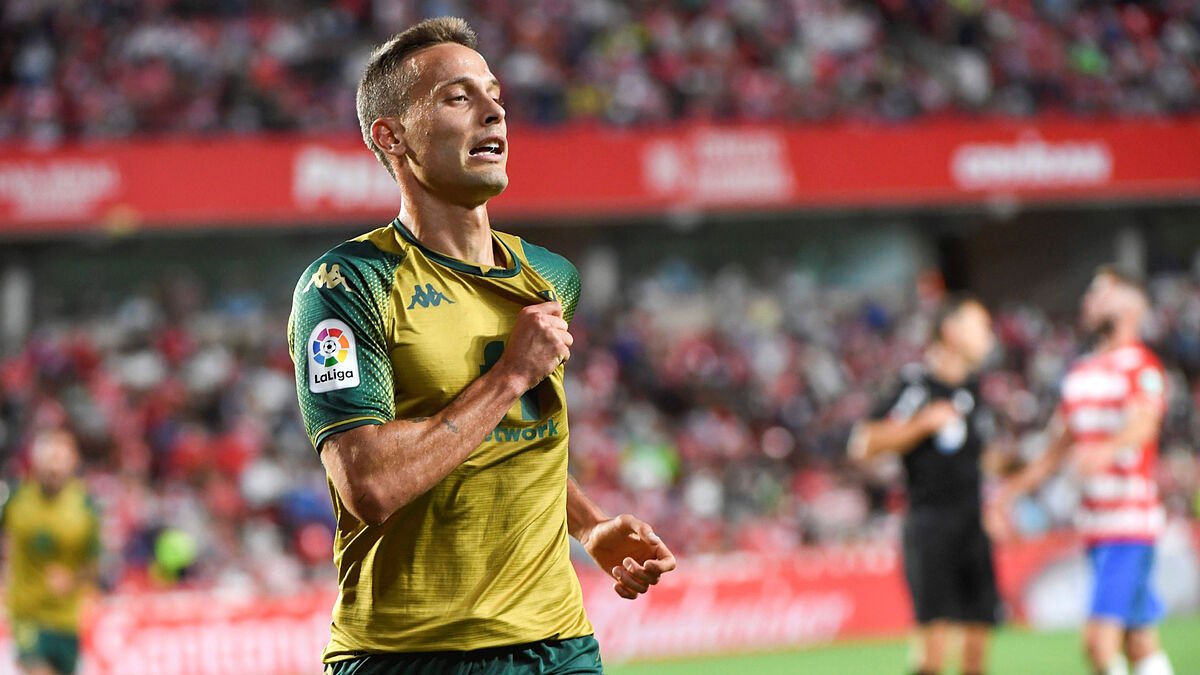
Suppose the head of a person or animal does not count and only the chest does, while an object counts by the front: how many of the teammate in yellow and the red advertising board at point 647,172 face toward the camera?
2

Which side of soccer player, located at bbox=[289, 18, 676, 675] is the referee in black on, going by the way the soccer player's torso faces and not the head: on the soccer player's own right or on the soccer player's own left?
on the soccer player's own left

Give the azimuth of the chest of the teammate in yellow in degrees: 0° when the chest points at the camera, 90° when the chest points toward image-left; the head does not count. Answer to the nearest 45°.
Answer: approximately 0°
